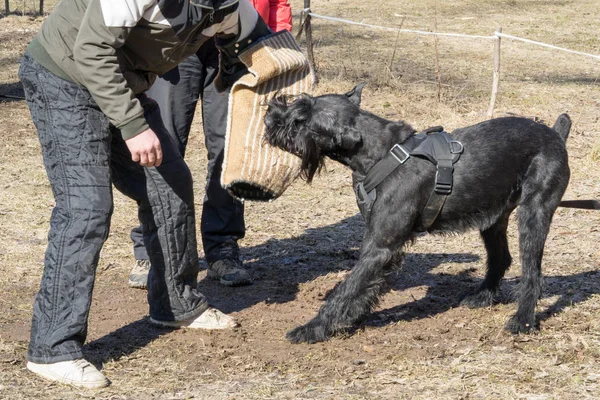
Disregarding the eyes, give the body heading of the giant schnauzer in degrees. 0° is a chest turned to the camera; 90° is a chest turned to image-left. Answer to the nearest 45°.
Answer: approximately 90°

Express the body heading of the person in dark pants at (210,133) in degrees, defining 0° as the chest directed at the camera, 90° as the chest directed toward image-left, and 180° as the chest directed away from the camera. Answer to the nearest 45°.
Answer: approximately 315°

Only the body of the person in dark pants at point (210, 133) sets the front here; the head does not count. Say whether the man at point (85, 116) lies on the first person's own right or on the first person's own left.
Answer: on the first person's own right

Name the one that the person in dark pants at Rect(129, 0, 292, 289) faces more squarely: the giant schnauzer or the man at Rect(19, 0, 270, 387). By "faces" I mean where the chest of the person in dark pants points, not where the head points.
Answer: the giant schnauzer

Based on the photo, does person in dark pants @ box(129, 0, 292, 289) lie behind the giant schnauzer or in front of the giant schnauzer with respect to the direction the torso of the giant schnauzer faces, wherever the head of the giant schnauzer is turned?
in front

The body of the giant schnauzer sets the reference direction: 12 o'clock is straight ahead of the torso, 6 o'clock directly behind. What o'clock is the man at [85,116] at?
The man is roughly at 11 o'clock from the giant schnauzer.

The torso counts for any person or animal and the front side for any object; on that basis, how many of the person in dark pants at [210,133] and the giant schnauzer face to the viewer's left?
1

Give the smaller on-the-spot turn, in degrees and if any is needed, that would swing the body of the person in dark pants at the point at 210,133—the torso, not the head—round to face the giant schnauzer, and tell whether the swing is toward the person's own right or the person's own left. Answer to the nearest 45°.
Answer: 0° — they already face it

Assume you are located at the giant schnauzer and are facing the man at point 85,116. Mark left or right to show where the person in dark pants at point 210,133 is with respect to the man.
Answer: right

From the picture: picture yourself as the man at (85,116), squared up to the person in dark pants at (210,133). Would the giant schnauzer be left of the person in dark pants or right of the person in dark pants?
right
